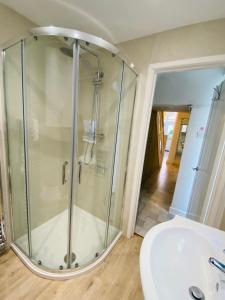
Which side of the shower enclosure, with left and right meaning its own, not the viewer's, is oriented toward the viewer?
front

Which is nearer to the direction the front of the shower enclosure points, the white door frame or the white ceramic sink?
the white ceramic sink

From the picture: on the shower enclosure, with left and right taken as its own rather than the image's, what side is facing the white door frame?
left

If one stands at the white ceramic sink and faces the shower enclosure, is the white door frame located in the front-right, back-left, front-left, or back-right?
front-right

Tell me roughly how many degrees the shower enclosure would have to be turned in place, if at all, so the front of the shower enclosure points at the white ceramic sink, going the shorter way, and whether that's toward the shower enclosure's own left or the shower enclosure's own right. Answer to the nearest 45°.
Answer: approximately 45° to the shower enclosure's own left

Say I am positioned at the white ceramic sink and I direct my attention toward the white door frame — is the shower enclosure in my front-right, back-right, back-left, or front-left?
front-left
